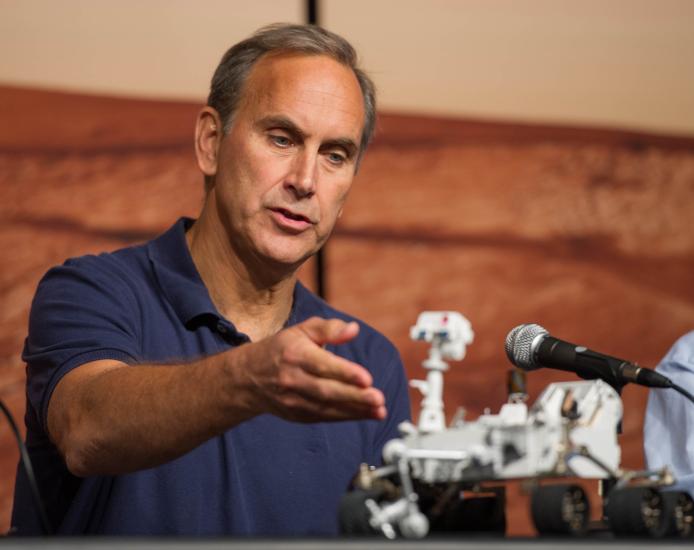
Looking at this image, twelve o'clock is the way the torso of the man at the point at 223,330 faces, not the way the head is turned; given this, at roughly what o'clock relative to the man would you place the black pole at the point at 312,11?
The black pole is roughly at 8 o'clock from the man.

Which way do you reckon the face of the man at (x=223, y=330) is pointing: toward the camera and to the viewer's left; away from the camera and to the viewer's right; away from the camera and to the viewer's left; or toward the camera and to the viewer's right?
toward the camera and to the viewer's right

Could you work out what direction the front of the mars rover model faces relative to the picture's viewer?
facing the viewer and to the left of the viewer

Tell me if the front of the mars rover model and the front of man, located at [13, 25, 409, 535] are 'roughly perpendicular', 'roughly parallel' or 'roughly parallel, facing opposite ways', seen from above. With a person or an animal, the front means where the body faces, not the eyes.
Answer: roughly perpendicular

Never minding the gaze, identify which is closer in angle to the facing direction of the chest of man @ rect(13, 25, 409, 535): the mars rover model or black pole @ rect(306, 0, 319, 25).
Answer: the mars rover model

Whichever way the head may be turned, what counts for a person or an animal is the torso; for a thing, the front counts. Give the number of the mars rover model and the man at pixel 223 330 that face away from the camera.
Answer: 0

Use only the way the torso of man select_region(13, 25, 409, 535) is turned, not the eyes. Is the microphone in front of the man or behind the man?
in front

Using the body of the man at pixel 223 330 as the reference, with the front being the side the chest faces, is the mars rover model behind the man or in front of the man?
in front

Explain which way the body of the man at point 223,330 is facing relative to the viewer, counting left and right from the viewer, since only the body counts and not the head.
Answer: facing the viewer and to the right of the viewer

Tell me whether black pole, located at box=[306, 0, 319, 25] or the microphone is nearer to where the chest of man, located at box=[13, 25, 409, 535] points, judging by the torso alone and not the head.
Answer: the microphone
